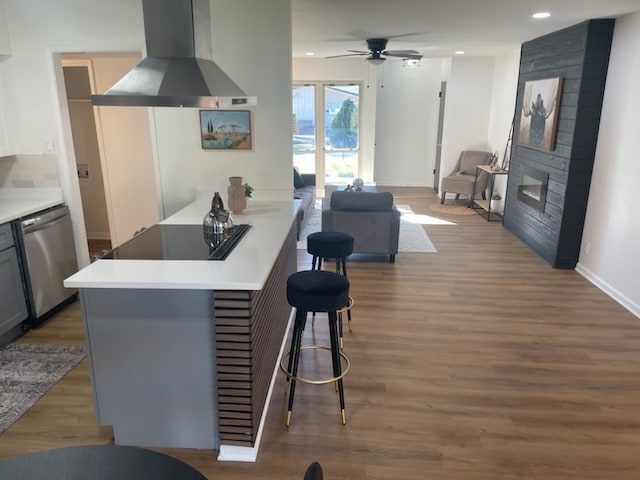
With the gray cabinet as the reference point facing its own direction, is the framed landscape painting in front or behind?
in front

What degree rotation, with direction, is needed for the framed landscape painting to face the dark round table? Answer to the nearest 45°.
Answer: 0° — it already faces it

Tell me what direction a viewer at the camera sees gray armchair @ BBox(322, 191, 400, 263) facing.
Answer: facing away from the viewer

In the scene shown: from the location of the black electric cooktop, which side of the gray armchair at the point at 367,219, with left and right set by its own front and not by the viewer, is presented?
back

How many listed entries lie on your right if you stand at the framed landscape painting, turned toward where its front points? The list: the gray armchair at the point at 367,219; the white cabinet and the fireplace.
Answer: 1

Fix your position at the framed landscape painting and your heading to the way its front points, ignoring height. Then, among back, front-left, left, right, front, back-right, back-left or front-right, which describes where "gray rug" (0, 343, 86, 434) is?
front-right

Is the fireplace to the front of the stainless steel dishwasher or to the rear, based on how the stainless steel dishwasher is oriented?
to the front

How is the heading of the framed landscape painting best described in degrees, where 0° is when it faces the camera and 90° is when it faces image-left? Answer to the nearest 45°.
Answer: approximately 0°

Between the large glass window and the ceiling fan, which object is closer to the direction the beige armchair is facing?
the ceiling fan

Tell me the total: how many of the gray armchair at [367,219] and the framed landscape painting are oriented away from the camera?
1

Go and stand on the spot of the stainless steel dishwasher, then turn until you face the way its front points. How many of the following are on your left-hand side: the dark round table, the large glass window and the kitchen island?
1

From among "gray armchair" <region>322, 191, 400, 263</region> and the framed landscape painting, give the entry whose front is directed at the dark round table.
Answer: the framed landscape painting

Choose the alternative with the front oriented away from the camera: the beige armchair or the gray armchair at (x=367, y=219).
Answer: the gray armchair
